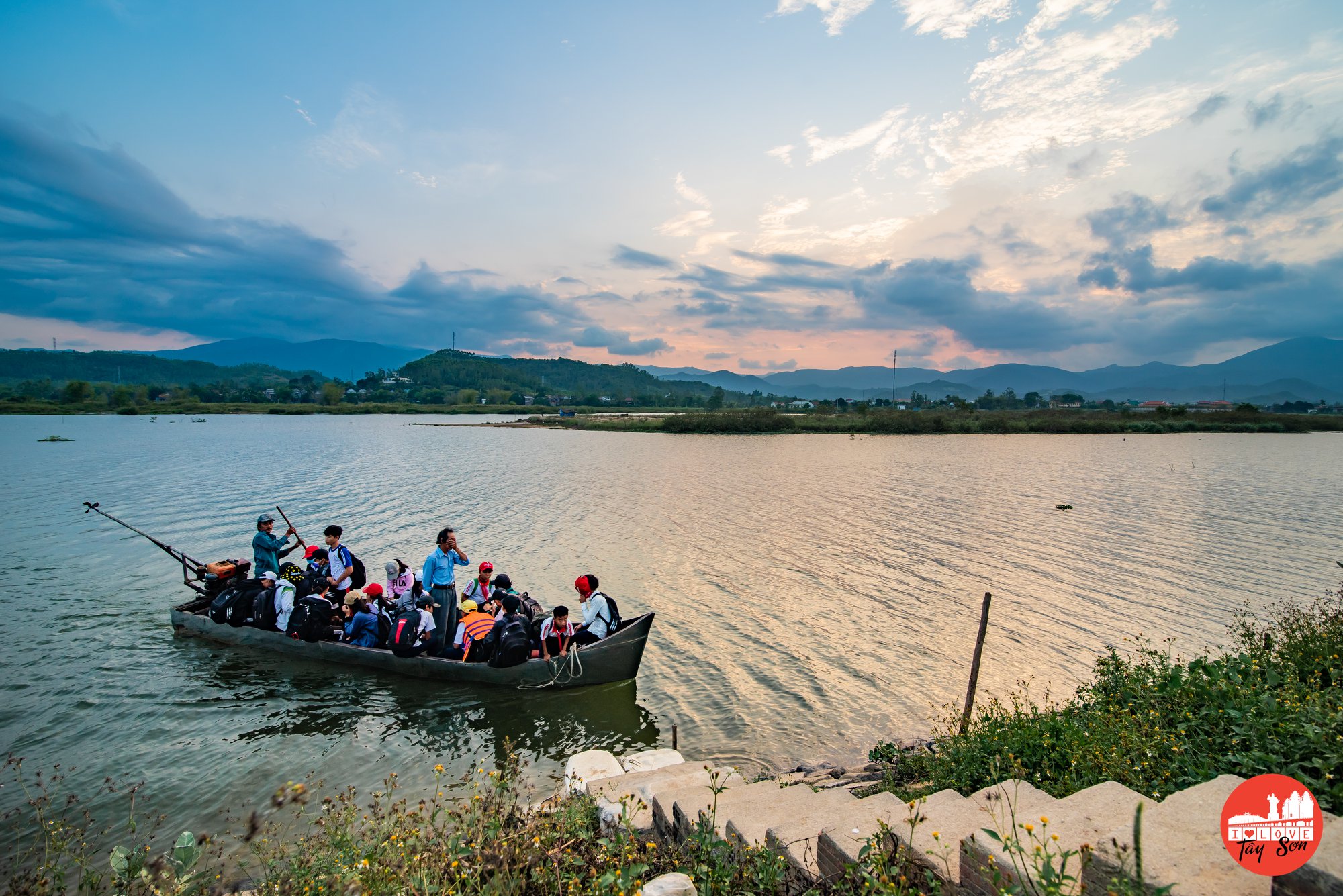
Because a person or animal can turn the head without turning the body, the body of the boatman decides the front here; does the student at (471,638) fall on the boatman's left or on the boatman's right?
on the boatman's right

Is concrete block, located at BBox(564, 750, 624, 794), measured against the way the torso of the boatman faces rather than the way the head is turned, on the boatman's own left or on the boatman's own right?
on the boatman's own right

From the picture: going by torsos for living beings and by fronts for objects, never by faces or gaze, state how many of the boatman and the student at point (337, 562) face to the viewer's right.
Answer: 1

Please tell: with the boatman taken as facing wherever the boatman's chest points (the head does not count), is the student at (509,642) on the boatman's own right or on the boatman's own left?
on the boatman's own right

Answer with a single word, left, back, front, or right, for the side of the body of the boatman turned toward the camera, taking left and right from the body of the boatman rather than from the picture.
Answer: right

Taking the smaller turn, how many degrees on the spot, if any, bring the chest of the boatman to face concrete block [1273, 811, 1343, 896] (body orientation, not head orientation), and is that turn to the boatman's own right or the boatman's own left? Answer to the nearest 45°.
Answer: approximately 90° to the boatman's own right

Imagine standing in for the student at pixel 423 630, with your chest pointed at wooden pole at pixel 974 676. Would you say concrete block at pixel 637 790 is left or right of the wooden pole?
right

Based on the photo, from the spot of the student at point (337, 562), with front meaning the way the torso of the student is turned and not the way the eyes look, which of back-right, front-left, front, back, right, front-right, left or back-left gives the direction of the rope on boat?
left

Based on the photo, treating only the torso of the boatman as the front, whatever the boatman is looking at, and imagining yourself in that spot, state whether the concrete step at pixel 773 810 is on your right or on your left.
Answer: on your right

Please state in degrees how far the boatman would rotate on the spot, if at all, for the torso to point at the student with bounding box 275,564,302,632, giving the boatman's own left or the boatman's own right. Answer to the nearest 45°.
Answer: approximately 90° to the boatman's own right

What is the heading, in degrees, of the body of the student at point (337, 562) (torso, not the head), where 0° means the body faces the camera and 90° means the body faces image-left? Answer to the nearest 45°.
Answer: approximately 45°
